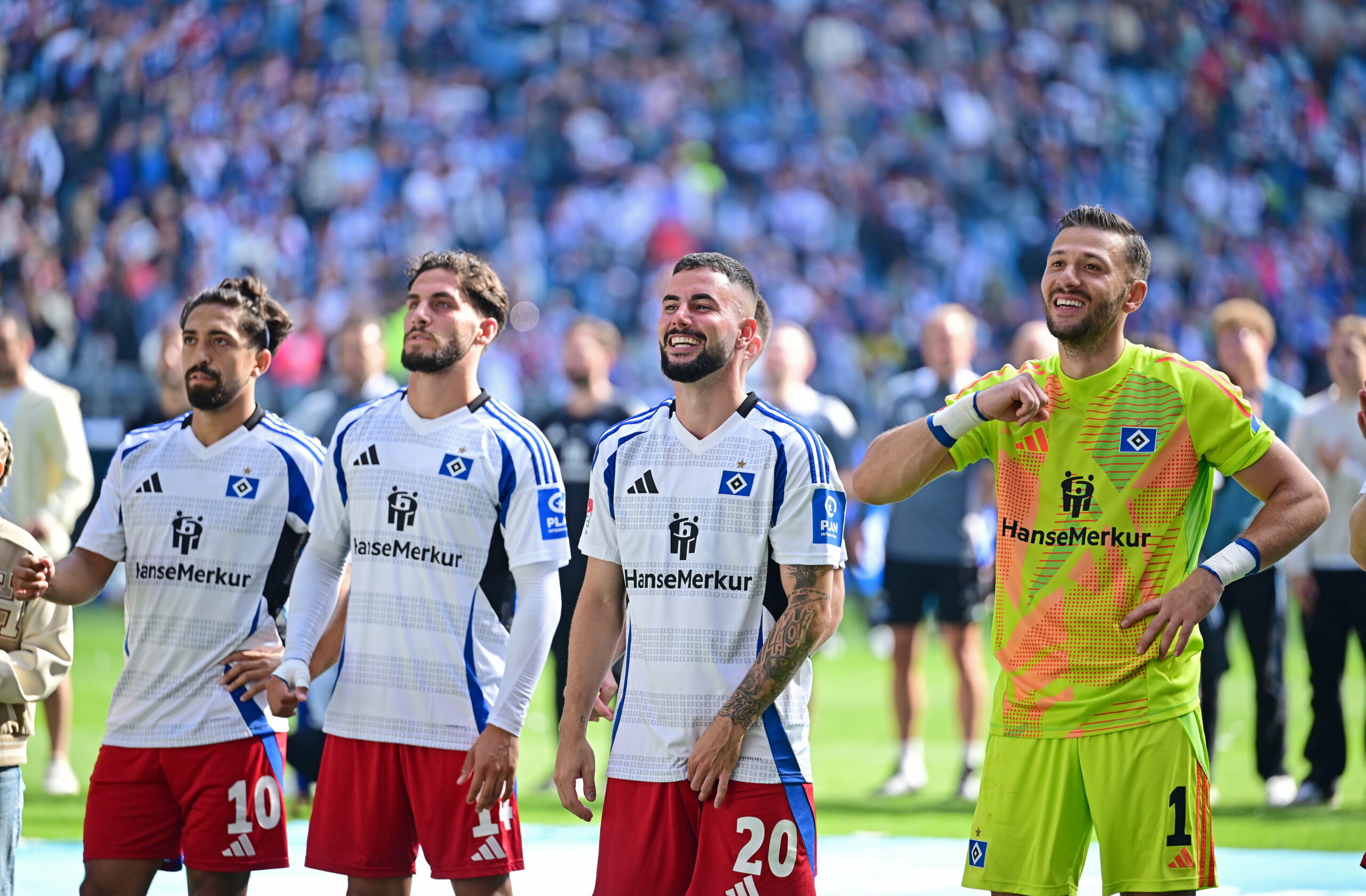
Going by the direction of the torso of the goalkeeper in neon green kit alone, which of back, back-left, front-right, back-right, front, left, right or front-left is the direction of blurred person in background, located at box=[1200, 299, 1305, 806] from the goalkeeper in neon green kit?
back

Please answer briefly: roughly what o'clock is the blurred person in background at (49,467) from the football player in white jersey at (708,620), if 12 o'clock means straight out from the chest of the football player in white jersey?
The blurred person in background is roughly at 3 o'clock from the football player in white jersey.

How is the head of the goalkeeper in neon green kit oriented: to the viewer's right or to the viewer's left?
to the viewer's left

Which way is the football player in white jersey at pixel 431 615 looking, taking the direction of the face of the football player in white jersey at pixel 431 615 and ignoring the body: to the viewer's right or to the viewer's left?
to the viewer's left

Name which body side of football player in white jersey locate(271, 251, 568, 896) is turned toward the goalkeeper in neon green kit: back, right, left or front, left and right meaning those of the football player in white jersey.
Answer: left

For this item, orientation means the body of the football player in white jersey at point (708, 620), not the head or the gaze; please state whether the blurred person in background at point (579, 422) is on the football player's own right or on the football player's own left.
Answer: on the football player's own right

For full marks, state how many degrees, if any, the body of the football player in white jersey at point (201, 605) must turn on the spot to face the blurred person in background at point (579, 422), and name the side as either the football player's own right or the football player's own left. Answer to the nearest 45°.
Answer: approximately 180°

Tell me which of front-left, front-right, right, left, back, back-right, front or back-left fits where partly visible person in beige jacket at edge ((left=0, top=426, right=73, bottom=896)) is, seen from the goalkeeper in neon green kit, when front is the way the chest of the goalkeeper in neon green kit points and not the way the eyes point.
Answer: right

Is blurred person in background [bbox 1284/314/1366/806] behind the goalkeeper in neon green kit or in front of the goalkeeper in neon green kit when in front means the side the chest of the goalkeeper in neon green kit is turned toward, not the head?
behind

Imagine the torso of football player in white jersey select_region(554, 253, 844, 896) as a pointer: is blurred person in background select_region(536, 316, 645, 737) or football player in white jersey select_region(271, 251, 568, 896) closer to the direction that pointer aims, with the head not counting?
the football player in white jersey

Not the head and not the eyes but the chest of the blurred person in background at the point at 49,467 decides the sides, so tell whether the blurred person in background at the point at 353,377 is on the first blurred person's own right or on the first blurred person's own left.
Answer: on the first blurred person's own left

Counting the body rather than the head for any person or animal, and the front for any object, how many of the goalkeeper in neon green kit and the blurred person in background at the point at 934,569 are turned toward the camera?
2
